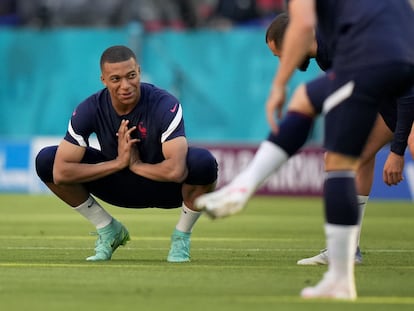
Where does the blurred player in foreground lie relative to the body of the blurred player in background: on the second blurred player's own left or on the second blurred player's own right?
on the second blurred player's own left

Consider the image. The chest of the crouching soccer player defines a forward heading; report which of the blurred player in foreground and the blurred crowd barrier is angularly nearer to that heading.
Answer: the blurred player in foreground

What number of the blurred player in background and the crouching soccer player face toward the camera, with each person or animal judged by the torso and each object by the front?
1

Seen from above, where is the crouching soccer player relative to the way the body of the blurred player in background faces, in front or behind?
in front

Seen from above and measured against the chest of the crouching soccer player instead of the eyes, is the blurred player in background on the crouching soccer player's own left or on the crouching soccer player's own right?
on the crouching soccer player's own left

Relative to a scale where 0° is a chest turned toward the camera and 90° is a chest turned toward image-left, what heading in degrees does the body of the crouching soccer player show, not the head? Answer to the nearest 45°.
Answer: approximately 0°

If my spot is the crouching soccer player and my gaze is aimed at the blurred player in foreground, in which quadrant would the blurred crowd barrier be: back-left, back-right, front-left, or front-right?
back-left

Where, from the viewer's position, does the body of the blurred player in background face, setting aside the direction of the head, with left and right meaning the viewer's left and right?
facing to the left of the viewer

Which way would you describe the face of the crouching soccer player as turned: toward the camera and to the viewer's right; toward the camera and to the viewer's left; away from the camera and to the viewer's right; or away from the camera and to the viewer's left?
toward the camera and to the viewer's right

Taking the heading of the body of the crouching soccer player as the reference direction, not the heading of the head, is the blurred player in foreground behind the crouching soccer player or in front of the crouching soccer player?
in front

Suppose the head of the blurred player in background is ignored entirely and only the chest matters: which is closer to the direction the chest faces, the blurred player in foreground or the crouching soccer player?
the crouching soccer player

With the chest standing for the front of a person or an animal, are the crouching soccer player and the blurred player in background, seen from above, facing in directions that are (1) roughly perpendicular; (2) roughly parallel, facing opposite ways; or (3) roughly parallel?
roughly perpendicular
